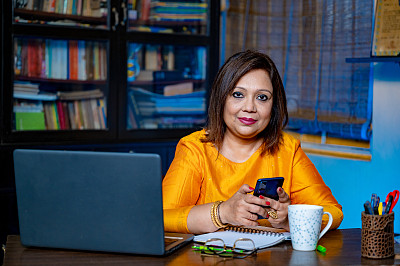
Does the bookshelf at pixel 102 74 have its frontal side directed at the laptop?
yes

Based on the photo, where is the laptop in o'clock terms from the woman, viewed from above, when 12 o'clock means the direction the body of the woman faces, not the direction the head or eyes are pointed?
The laptop is roughly at 1 o'clock from the woman.

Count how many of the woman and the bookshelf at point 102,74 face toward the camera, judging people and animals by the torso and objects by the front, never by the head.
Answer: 2

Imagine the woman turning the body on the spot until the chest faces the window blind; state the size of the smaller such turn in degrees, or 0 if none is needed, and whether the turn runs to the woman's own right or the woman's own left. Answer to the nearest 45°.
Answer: approximately 180°

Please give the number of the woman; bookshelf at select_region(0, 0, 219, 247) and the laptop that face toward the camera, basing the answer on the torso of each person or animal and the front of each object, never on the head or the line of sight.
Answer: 2

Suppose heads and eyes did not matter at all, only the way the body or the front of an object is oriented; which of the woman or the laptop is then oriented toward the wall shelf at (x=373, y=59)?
the laptop

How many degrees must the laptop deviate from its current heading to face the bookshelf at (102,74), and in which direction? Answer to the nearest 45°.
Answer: approximately 45° to its left

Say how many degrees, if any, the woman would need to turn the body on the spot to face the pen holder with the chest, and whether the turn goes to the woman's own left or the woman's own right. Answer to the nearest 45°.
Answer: approximately 45° to the woman's own left

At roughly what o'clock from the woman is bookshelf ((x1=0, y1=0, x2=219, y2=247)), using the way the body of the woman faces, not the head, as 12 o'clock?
The bookshelf is roughly at 5 o'clock from the woman.

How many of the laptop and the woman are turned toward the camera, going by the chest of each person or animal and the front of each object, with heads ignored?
1

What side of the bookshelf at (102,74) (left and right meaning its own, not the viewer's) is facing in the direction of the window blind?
left

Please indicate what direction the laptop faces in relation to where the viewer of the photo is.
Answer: facing away from the viewer and to the right of the viewer
